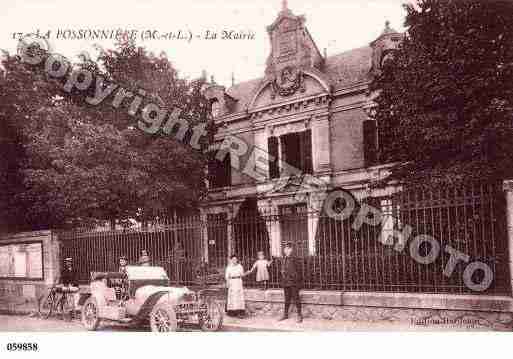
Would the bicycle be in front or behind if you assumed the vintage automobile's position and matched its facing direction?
behind

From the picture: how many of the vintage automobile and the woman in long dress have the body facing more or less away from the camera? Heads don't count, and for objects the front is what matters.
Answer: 0

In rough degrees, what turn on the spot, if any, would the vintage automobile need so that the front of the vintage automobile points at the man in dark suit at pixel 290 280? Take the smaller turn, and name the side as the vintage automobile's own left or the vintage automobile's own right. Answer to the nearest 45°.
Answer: approximately 45° to the vintage automobile's own left
